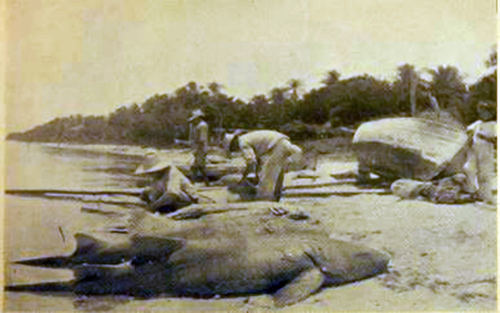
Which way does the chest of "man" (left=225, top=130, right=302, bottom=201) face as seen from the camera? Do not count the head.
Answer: to the viewer's left

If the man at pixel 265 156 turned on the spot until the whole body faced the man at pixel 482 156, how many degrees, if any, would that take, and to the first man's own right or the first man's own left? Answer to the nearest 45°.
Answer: approximately 180°
